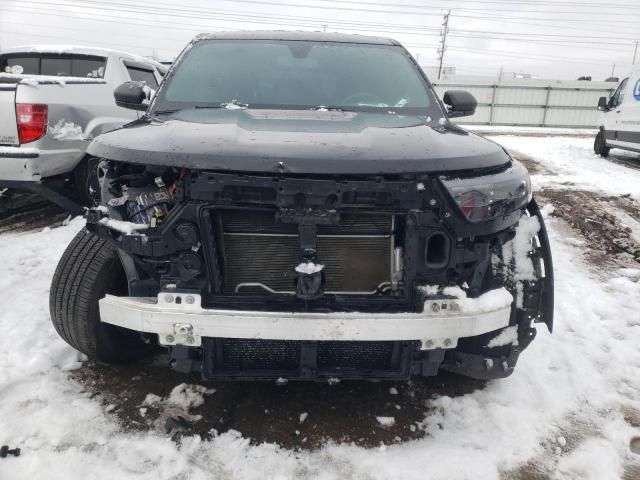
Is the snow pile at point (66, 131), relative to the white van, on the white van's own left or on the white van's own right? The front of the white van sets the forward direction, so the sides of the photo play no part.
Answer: on the white van's own left

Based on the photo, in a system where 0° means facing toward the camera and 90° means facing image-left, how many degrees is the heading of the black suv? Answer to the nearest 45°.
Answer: approximately 0°

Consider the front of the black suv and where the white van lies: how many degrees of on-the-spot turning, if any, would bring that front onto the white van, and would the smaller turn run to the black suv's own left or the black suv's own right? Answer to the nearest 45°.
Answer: approximately 135° to the black suv's own left

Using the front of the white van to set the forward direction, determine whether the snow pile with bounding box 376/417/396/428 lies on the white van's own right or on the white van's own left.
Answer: on the white van's own left

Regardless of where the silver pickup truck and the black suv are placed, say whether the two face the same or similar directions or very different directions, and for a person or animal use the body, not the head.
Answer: very different directions

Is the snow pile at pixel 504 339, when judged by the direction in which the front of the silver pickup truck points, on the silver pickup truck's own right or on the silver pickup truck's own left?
on the silver pickup truck's own right

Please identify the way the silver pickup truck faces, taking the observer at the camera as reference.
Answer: facing away from the viewer and to the right of the viewer

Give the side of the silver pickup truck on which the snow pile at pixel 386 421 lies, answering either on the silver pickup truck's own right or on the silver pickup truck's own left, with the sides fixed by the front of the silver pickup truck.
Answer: on the silver pickup truck's own right

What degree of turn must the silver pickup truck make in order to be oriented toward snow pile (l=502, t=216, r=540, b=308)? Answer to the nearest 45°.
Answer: approximately 90° to its right
